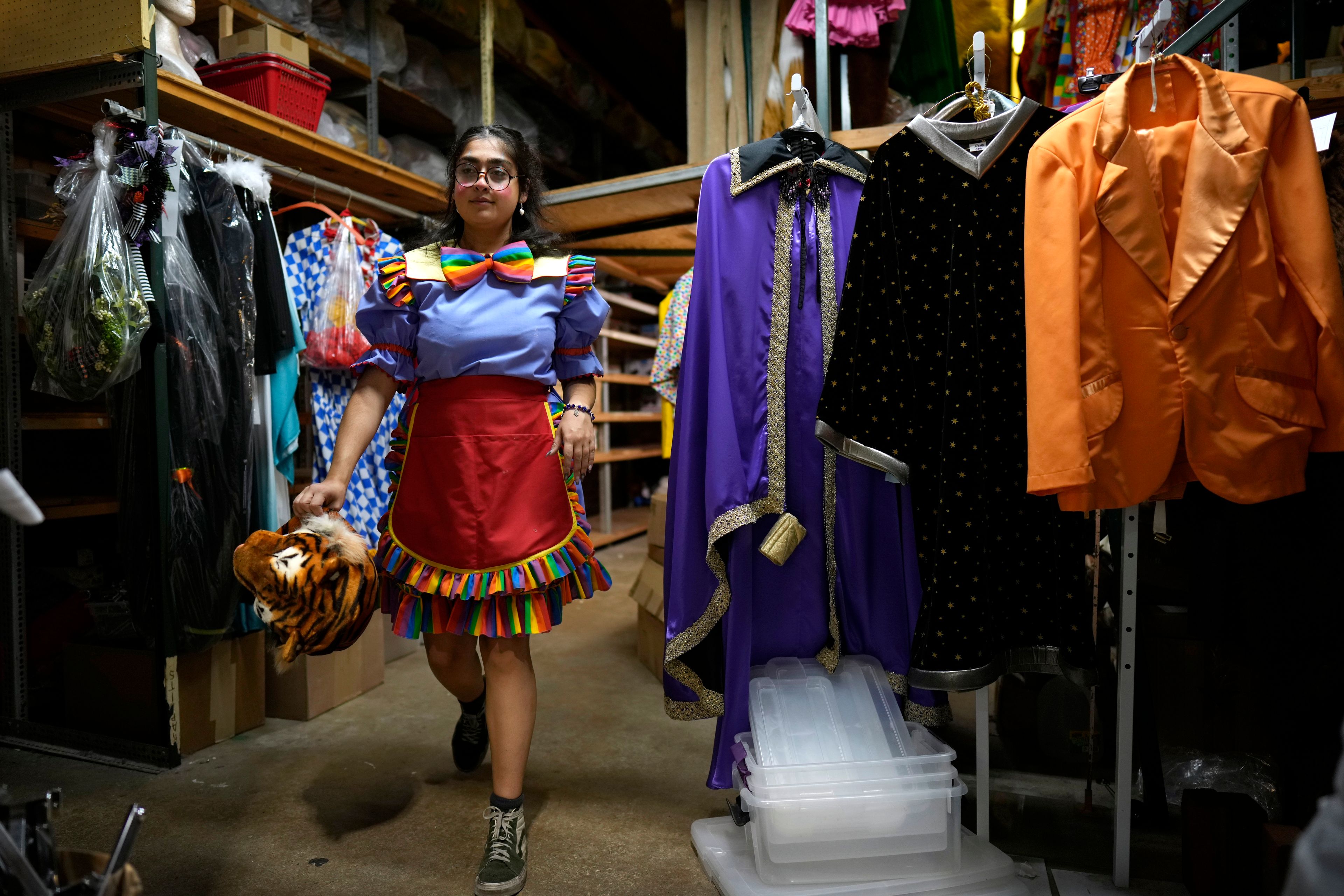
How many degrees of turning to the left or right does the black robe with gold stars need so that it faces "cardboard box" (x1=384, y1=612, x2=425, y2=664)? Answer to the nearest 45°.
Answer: approximately 135° to its right

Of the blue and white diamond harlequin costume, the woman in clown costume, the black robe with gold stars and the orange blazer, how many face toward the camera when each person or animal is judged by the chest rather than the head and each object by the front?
4

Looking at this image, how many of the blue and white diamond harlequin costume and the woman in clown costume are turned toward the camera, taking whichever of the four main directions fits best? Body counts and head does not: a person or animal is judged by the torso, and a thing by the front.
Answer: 2

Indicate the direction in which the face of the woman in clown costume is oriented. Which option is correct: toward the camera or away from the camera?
toward the camera

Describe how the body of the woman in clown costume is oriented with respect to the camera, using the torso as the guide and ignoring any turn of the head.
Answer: toward the camera

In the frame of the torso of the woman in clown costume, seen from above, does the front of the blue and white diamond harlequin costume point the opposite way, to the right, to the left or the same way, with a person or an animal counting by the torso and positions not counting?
the same way

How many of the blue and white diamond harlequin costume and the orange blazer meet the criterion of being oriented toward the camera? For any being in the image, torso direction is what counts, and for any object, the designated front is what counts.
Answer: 2

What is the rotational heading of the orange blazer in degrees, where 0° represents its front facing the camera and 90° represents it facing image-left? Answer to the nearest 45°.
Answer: approximately 0°

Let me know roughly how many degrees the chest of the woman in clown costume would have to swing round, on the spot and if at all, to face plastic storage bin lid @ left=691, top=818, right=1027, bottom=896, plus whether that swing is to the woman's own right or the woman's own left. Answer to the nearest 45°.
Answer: approximately 45° to the woman's own left

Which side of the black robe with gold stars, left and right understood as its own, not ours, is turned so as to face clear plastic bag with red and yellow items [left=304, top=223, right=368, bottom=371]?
right

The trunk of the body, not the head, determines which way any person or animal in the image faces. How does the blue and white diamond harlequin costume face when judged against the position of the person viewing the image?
facing the viewer
